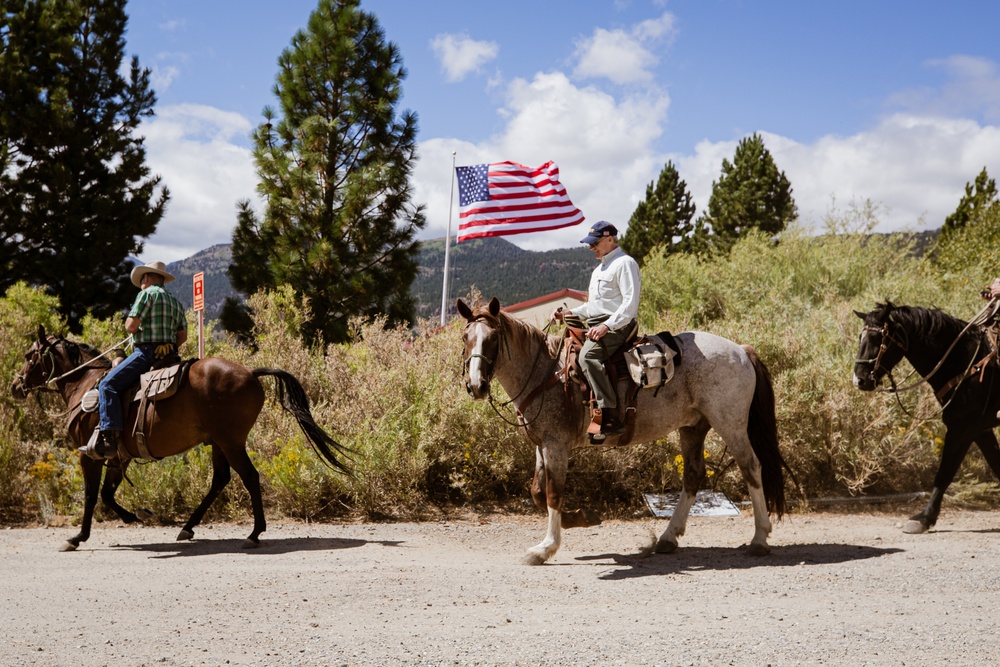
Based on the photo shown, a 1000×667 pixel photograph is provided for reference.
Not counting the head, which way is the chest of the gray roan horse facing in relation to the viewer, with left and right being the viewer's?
facing to the left of the viewer

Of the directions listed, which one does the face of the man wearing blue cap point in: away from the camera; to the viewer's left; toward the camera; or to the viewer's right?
to the viewer's left

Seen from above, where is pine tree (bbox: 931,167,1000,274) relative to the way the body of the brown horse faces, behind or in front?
behind

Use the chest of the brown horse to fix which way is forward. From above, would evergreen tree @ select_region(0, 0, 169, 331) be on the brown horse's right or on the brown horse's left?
on the brown horse's right

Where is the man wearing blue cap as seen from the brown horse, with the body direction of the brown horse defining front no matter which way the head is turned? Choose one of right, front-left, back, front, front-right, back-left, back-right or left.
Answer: back-left

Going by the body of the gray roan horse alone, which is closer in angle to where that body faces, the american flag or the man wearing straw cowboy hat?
the man wearing straw cowboy hat

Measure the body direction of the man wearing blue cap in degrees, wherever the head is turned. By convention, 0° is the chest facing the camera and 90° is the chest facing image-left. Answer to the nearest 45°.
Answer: approximately 90°

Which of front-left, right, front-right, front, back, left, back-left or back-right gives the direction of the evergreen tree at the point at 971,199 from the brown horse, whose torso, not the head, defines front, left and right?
back-right

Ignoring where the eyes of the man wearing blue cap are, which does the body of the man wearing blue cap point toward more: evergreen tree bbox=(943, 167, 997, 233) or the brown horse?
the brown horse

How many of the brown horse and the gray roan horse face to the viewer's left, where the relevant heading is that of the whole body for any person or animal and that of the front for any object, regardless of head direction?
2

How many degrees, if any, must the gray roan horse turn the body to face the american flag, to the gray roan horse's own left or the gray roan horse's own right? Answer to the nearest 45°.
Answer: approximately 90° to the gray roan horse's own right

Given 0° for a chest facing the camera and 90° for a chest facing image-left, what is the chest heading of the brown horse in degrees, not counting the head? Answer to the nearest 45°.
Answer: approximately 90°
